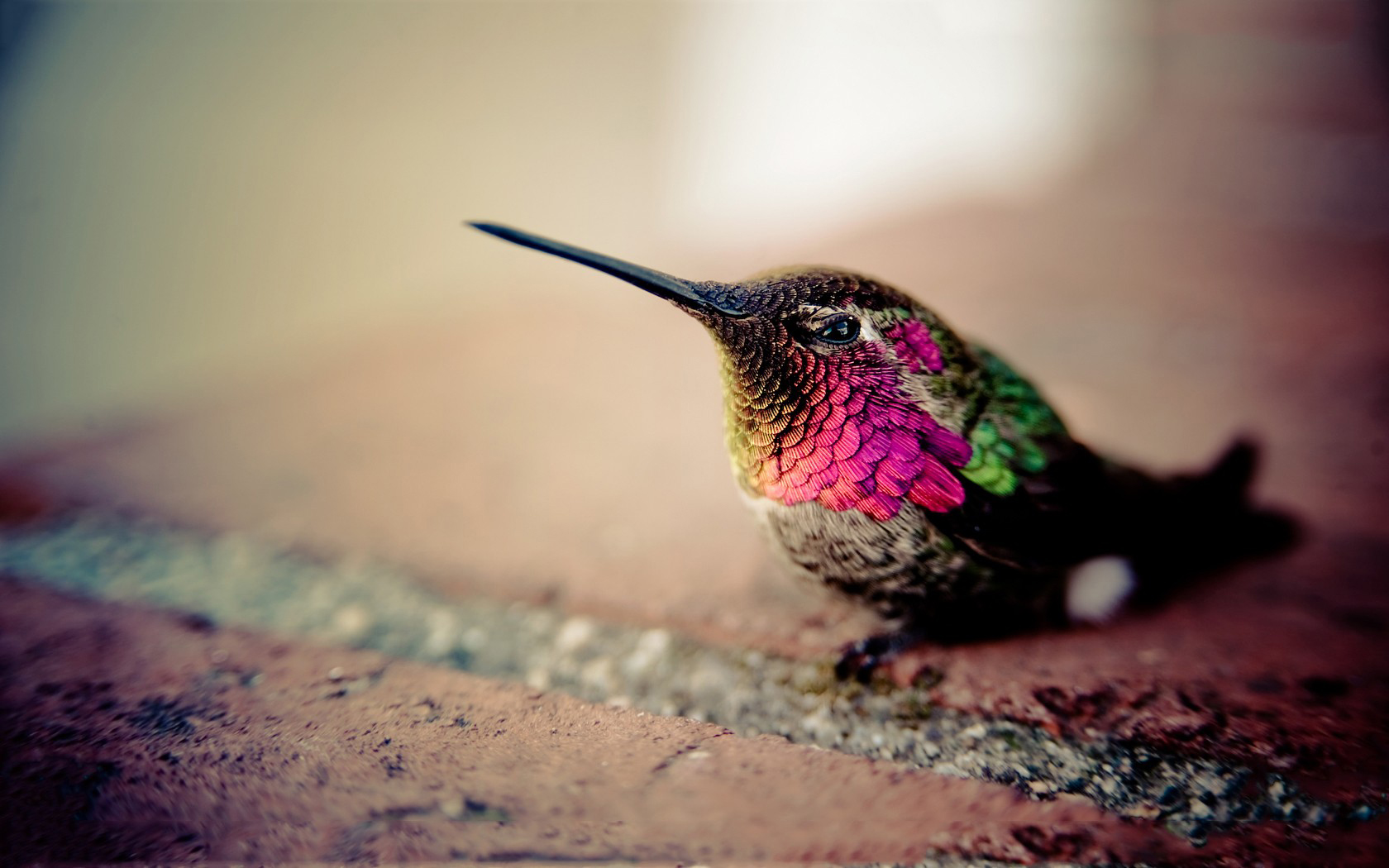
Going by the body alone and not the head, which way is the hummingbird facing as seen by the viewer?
to the viewer's left
